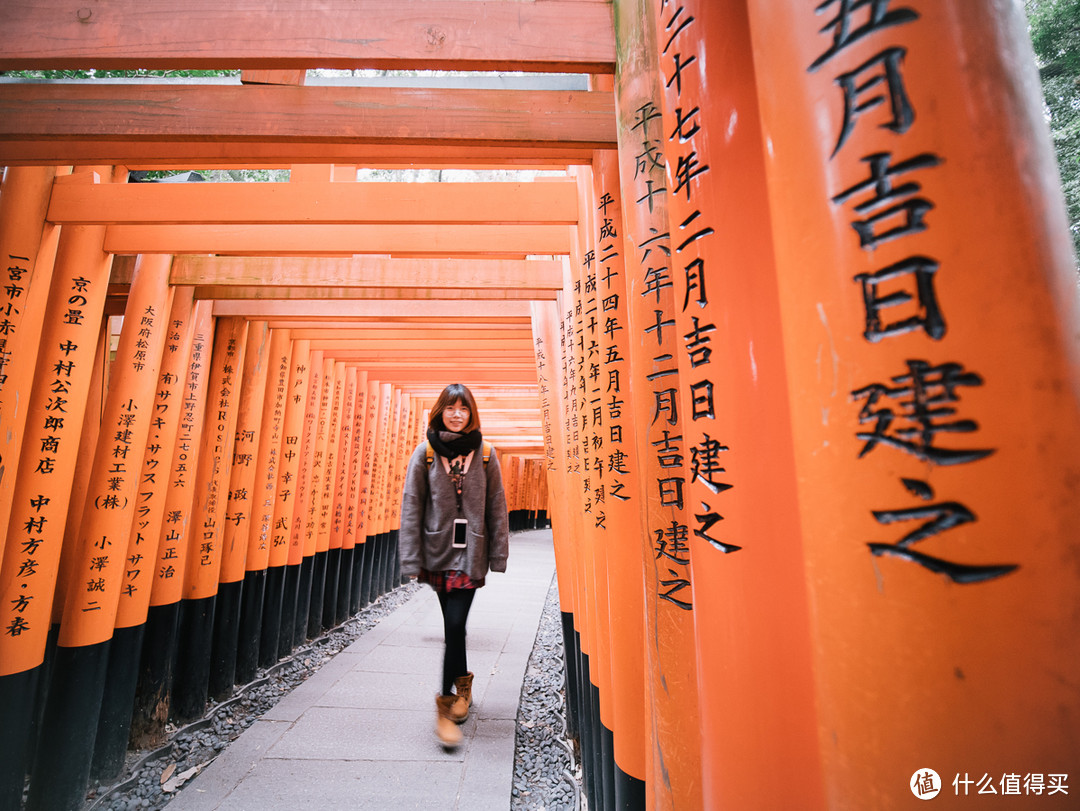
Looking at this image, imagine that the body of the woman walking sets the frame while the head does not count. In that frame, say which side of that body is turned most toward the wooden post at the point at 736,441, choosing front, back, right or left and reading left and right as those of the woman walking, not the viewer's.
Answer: front

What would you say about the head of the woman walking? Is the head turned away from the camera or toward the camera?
toward the camera

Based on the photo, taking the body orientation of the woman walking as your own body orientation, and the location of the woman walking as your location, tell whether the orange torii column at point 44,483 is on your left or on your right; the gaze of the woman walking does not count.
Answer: on your right

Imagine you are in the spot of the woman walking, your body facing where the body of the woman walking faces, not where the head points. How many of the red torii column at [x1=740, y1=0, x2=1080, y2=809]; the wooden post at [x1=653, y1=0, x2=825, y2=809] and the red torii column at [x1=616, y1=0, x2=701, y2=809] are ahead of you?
3

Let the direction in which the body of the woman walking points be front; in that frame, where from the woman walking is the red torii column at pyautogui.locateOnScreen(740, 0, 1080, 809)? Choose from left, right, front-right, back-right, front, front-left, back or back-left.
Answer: front

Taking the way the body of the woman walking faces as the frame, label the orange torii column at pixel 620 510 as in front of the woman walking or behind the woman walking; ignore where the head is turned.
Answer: in front

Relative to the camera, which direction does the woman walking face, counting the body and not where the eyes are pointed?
toward the camera

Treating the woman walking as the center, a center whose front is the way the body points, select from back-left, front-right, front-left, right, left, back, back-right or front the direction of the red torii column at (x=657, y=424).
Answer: front

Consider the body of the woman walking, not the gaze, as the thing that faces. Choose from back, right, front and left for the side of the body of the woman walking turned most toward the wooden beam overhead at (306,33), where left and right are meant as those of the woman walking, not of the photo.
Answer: front
